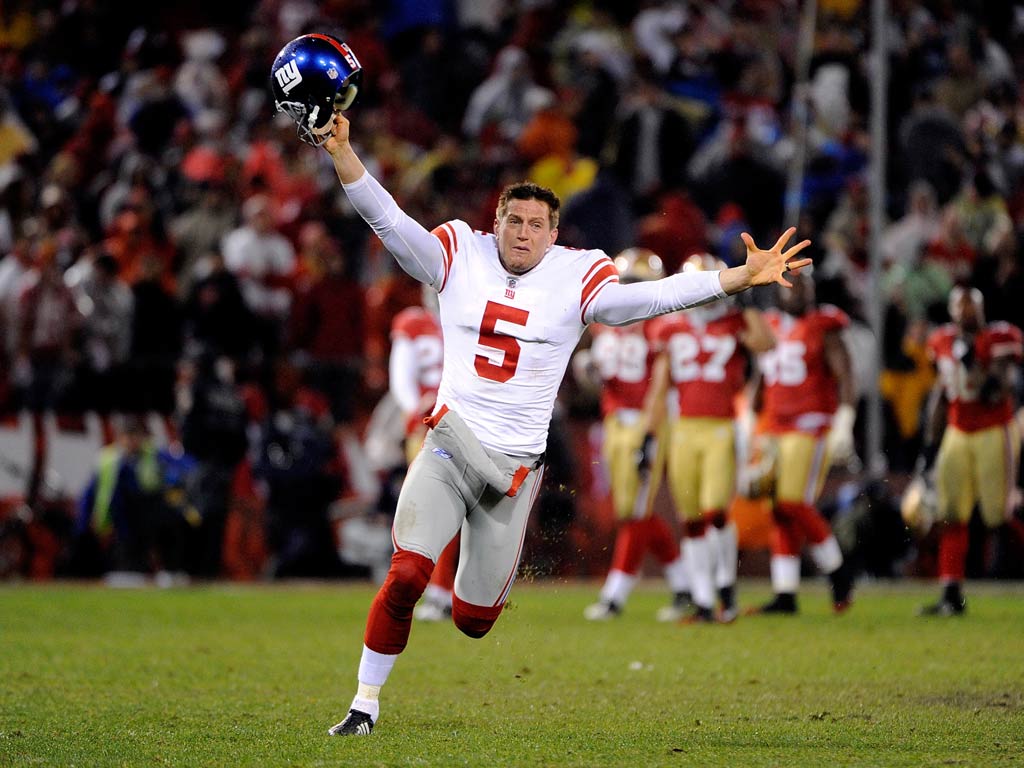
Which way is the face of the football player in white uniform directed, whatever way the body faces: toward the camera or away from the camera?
toward the camera

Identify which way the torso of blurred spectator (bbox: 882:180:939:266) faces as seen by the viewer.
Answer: toward the camera

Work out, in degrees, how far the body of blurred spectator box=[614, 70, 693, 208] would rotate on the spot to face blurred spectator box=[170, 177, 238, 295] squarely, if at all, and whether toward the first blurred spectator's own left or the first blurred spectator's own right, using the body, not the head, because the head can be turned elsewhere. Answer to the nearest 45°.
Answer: approximately 90° to the first blurred spectator's own right

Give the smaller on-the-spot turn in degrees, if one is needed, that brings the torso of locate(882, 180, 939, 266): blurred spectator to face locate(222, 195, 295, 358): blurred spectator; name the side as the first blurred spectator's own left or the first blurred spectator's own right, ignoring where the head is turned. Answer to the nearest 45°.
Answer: approximately 90° to the first blurred spectator's own right

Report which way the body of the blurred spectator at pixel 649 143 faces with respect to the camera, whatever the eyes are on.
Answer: toward the camera

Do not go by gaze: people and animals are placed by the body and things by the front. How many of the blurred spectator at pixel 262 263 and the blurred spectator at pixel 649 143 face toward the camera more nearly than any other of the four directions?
2

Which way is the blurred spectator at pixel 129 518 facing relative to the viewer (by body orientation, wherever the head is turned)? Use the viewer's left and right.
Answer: facing the viewer

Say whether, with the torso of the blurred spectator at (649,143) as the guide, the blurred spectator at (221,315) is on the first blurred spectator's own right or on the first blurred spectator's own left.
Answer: on the first blurred spectator's own right
